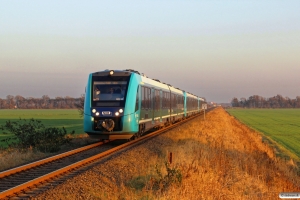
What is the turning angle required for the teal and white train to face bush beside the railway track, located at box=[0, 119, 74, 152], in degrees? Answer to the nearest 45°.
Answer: approximately 45° to its right

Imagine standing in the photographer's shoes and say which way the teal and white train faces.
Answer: facing the viewer and to the left of the viewer
